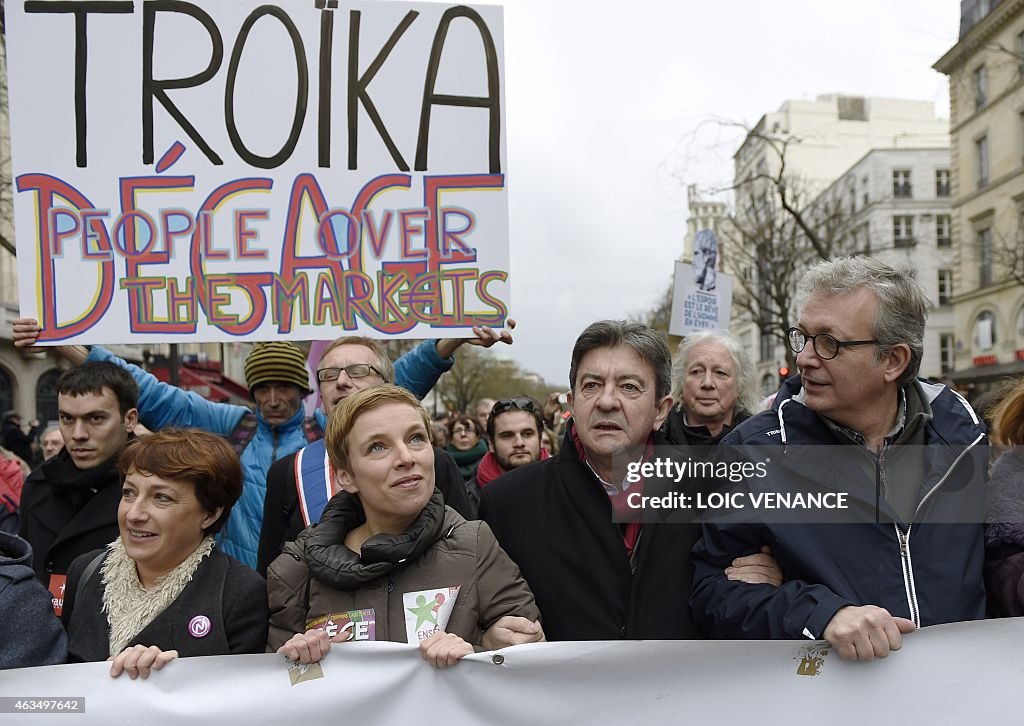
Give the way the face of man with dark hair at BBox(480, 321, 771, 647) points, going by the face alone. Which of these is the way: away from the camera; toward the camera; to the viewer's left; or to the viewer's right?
toward the camera

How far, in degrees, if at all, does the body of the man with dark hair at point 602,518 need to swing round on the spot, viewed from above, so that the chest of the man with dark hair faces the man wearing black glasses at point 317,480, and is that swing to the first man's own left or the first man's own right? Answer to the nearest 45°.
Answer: approximately 135° to the first man's own right

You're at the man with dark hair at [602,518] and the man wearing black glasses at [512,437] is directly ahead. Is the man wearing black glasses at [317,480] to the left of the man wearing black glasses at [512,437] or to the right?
left

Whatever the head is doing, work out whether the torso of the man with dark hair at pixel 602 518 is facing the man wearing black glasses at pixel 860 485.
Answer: no

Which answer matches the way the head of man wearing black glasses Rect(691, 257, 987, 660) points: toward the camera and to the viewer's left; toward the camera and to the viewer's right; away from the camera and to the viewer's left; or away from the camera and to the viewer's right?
toward the camera and to the viewer's left

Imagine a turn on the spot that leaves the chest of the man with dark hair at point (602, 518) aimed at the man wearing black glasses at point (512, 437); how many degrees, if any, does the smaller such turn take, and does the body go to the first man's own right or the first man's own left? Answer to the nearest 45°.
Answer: approximately 180°

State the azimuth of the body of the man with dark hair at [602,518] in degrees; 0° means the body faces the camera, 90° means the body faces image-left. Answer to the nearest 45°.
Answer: approximately 0°

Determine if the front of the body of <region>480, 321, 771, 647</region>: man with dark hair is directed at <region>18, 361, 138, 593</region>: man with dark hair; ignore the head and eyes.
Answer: no
